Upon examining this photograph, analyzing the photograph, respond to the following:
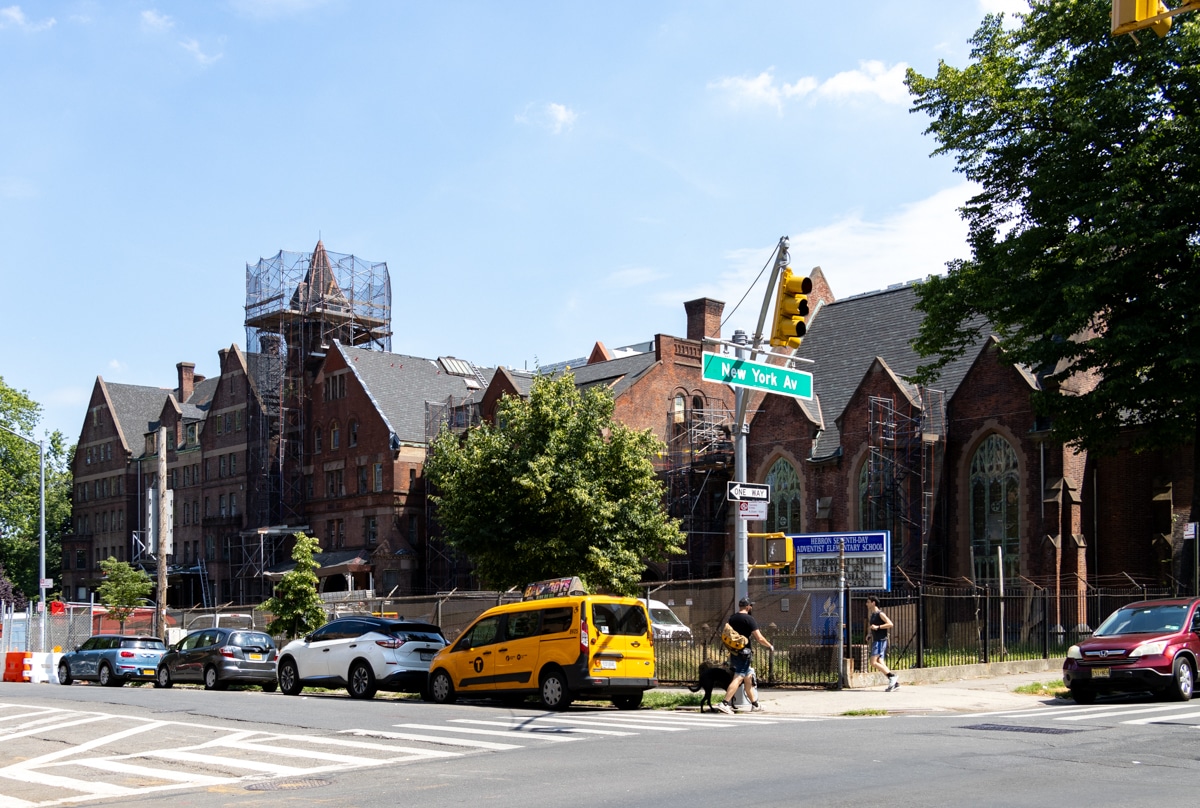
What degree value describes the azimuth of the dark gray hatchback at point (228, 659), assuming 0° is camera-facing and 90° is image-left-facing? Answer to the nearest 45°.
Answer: approximately 135°

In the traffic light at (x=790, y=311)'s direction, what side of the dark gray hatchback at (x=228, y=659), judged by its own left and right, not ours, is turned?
back

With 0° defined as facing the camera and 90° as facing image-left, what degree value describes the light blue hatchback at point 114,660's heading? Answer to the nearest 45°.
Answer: approximately 135°

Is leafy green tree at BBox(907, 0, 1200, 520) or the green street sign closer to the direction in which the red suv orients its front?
the green street sign

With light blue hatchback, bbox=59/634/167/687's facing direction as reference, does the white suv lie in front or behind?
behind

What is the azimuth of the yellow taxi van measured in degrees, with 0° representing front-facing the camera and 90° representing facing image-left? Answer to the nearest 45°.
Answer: approximately 135°
